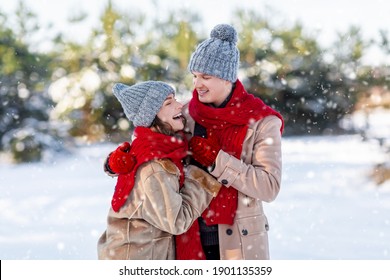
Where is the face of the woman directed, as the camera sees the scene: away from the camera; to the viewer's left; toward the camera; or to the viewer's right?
to the viewer's right

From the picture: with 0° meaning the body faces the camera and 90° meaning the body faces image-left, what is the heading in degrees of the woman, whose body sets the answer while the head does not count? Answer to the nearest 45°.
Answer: approximately 270°
